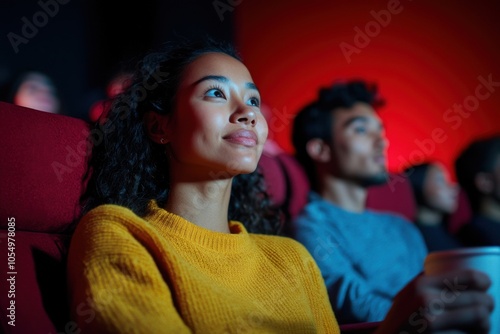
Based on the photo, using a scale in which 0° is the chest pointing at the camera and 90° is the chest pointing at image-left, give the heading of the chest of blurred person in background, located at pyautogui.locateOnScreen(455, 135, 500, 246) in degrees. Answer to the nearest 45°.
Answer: approximately 270°

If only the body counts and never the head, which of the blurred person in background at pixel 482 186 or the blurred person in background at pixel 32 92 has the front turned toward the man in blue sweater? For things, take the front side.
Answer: the blurred person in background at pixel 32 92

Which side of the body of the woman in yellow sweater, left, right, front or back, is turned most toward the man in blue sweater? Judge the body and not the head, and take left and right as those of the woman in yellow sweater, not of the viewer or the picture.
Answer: left

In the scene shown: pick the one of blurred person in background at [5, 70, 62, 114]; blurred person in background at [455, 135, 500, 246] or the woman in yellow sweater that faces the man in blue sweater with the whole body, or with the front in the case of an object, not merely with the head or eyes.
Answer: blurred person in background at [5, 70, 62, 114]

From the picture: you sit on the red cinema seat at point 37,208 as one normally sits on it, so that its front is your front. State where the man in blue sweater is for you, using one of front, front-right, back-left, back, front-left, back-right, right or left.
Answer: left

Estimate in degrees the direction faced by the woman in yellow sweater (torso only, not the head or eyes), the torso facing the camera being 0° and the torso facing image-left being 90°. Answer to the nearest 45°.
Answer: approximately 315°

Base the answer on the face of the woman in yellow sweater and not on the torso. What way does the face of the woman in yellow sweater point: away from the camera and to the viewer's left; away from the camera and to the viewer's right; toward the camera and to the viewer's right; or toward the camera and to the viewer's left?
toward the camera and to the viewer's right

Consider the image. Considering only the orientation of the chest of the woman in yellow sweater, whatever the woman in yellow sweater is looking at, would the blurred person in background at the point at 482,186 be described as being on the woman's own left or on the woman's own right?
on the woman's own left

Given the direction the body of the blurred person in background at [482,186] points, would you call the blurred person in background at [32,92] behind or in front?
behind

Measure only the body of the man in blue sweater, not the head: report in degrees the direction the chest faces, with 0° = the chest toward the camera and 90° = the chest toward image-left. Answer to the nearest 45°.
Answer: approximately 315°

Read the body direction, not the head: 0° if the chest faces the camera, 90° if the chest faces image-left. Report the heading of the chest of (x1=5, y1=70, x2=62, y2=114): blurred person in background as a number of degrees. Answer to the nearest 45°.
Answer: approximately 315°
